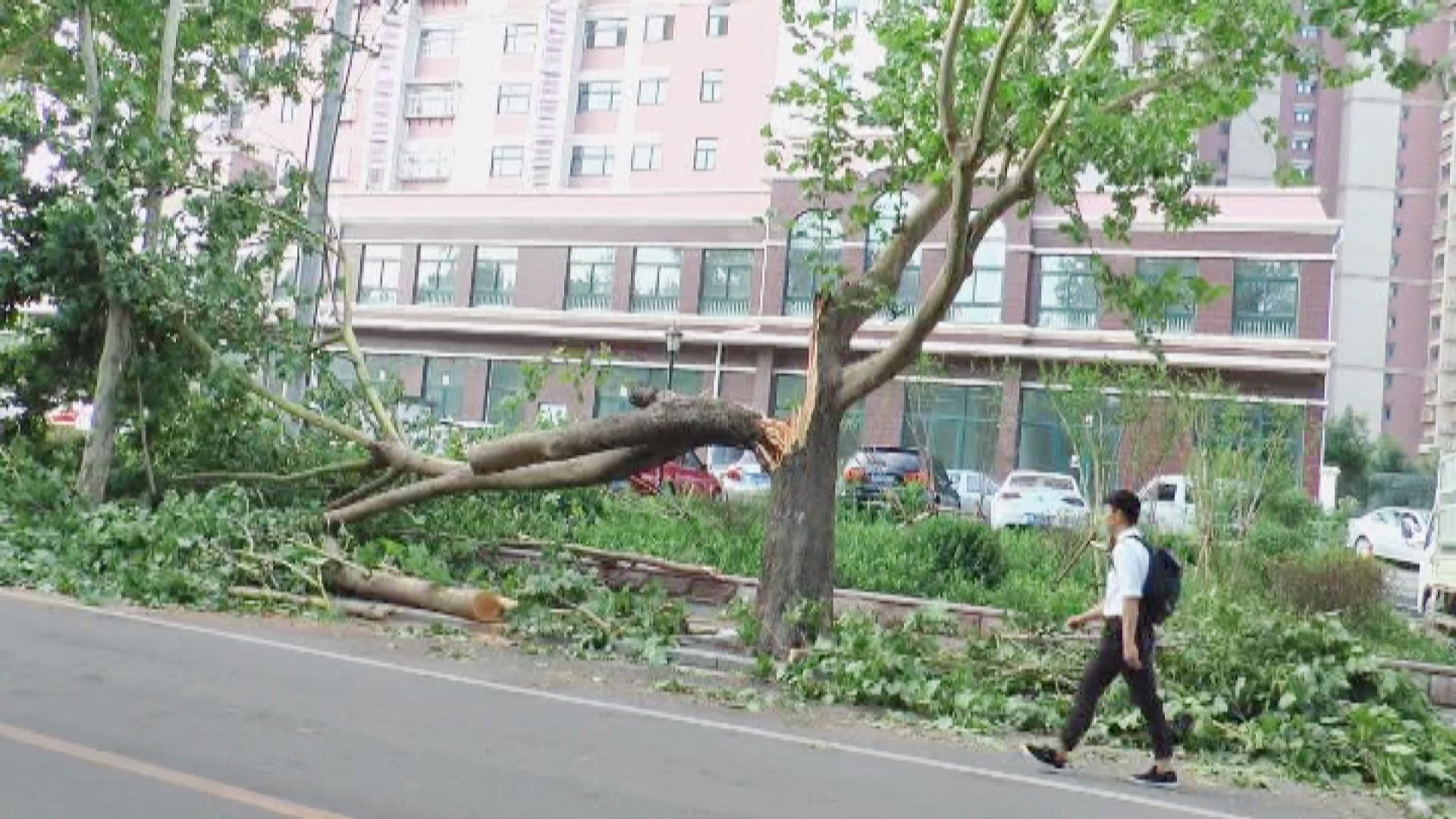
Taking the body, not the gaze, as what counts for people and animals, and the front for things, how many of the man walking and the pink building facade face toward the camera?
1

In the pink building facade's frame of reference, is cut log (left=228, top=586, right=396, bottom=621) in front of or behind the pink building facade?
in front

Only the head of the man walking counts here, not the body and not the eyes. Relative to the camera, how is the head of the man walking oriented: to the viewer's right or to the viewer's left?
to the viewer's left

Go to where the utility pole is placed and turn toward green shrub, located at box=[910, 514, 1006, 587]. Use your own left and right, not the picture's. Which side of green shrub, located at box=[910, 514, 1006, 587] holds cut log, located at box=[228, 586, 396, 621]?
right

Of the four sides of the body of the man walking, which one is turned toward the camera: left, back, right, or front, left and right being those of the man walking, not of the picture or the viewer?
left

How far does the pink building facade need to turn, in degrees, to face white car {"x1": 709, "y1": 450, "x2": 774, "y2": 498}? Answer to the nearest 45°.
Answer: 0° — it already faces it

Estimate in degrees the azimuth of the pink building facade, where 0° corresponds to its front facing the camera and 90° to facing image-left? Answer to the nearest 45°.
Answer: approximately 0°

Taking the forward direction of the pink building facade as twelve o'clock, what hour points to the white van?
The white van is roughly at 11 o'clock from the pink building facade.

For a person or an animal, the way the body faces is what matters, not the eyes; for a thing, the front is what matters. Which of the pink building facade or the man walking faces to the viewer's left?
the man walking

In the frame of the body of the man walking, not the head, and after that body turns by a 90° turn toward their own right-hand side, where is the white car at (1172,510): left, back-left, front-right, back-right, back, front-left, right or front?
front

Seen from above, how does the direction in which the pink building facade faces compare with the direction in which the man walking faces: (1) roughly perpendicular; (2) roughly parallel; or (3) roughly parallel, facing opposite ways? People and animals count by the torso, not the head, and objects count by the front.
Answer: roughly perpendicular

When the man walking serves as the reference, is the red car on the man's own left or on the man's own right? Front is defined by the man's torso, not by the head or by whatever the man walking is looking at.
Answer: on the man's own right

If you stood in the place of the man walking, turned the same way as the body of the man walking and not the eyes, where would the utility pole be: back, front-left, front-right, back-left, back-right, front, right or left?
front-right
